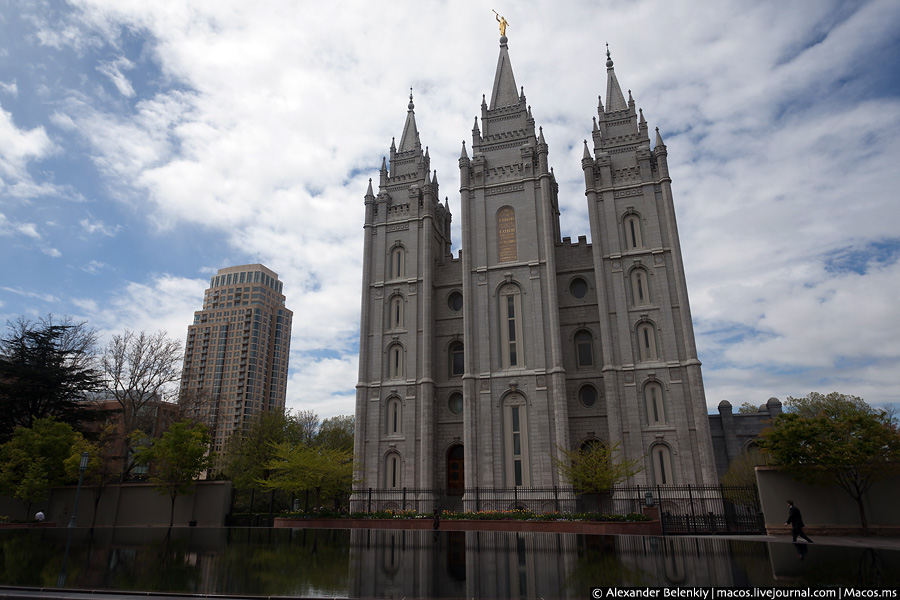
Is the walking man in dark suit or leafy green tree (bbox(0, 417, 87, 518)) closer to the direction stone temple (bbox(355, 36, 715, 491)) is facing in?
the walking man in dark suit

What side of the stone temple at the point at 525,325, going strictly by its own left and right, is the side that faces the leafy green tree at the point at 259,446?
right

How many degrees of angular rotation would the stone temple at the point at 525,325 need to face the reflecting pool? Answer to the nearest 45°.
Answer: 0° — it already faces it

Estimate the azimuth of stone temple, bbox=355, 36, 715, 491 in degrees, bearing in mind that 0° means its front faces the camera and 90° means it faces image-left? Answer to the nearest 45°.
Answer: approximately 0°

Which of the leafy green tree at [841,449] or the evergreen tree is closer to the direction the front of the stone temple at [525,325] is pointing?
the leafy green tree

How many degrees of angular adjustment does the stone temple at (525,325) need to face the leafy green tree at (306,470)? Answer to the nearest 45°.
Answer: approximately 45° to its right
